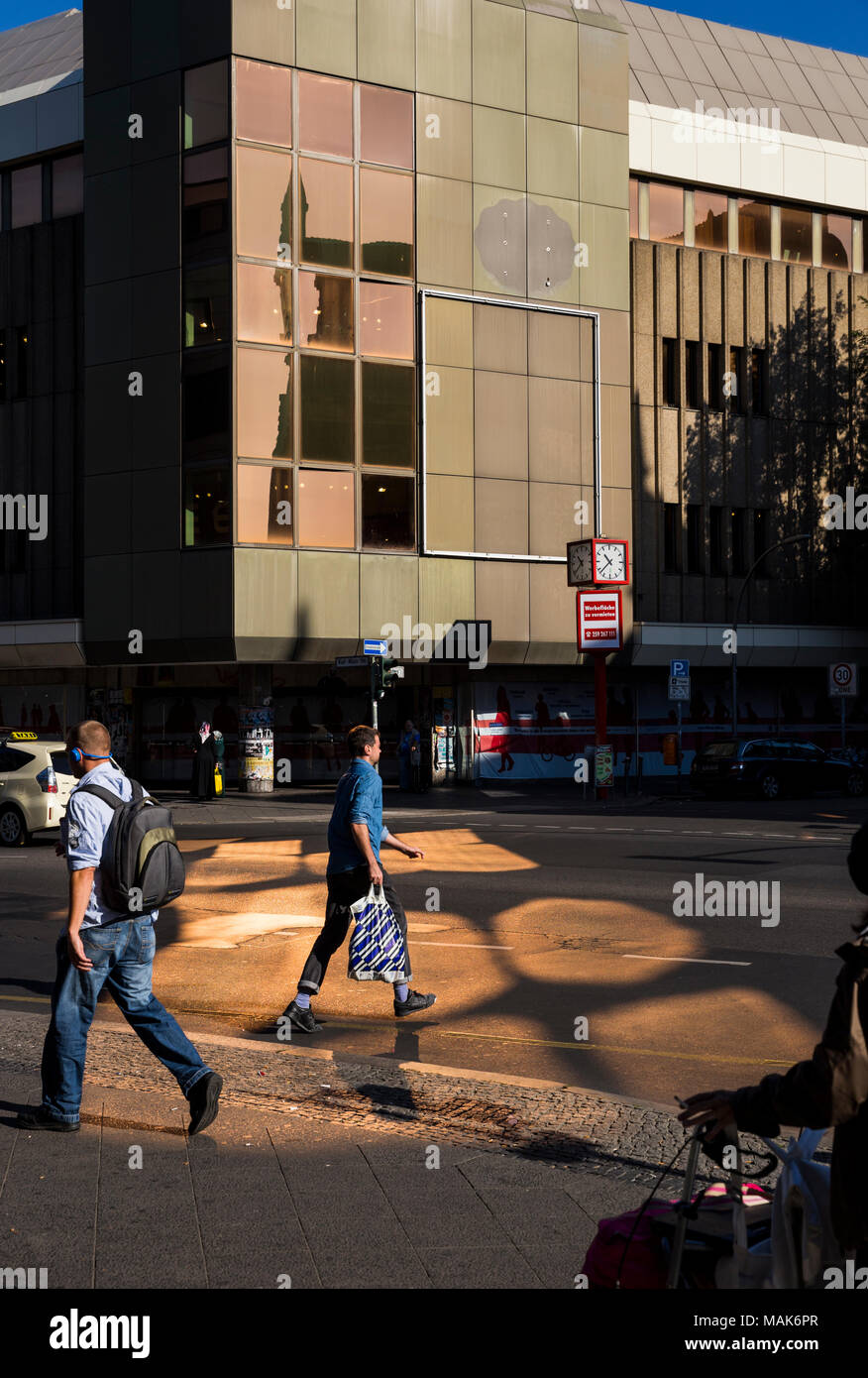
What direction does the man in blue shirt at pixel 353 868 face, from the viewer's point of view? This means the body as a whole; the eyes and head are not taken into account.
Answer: to the viewer's right

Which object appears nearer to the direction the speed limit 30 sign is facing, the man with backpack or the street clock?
the man with backpack

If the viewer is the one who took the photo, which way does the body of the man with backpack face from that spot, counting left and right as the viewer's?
facing away from the viewer and to the left of the viewer

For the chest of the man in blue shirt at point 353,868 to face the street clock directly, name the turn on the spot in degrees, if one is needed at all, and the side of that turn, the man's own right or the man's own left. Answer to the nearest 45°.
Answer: approximately 90° to the man's own left

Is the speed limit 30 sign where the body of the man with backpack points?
no

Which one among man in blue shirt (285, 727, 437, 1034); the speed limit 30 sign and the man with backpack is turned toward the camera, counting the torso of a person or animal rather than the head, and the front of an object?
the speed limit 30 sign

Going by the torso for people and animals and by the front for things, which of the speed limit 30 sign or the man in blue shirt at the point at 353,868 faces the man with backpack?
the speed limit 30 sign

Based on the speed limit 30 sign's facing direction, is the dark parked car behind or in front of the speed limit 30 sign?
in front

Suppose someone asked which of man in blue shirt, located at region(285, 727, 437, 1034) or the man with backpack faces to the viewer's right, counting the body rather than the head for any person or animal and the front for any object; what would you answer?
the man in blue shirt

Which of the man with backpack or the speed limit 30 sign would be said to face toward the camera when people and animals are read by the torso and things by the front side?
the speed limit 30 sign

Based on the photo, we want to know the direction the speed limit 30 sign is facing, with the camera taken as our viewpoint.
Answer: facing the viewer

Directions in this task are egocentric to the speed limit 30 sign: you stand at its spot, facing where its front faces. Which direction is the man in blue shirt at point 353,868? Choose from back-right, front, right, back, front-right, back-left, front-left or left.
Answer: front
